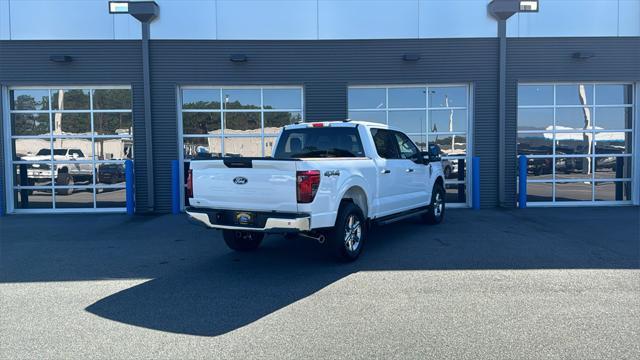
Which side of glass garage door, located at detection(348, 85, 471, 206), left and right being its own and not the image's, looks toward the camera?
front

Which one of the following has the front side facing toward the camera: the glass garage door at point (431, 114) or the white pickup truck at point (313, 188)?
the glass garage door

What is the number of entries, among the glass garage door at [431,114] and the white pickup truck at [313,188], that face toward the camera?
1

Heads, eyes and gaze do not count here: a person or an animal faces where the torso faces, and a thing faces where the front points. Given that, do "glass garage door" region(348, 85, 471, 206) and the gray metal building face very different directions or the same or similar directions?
same or similar directions

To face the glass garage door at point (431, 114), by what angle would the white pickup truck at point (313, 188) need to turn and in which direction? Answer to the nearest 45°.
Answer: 0° — it already faces it

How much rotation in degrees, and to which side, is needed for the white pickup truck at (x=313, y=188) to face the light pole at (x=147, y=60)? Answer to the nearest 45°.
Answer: approximately 90° to its left

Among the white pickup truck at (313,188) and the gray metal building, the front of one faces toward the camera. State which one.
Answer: the gray metal building

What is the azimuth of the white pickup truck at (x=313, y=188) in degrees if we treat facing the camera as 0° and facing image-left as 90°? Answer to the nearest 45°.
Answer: approximately 225°

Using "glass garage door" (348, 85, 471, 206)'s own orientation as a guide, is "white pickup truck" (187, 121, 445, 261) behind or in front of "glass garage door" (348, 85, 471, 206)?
in front

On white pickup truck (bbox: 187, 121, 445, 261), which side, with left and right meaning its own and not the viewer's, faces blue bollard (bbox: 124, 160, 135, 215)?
left

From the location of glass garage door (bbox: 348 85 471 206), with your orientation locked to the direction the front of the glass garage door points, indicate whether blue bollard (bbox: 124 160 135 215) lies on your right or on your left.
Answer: on your right

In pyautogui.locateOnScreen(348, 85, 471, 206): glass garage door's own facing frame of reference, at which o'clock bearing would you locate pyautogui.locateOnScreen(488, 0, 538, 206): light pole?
The light pole is roughly at 9 o'clock from the glass garage door.

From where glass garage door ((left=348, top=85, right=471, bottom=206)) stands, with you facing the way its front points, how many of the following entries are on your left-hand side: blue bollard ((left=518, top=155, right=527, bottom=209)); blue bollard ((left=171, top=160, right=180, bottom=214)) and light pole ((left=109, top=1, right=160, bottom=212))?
1

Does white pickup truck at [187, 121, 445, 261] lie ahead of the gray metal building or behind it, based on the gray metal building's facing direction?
ahead

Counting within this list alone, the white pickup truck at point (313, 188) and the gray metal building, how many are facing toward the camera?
1

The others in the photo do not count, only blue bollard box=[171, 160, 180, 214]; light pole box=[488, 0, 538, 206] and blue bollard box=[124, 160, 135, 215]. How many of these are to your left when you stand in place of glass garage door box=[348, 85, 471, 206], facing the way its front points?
1
